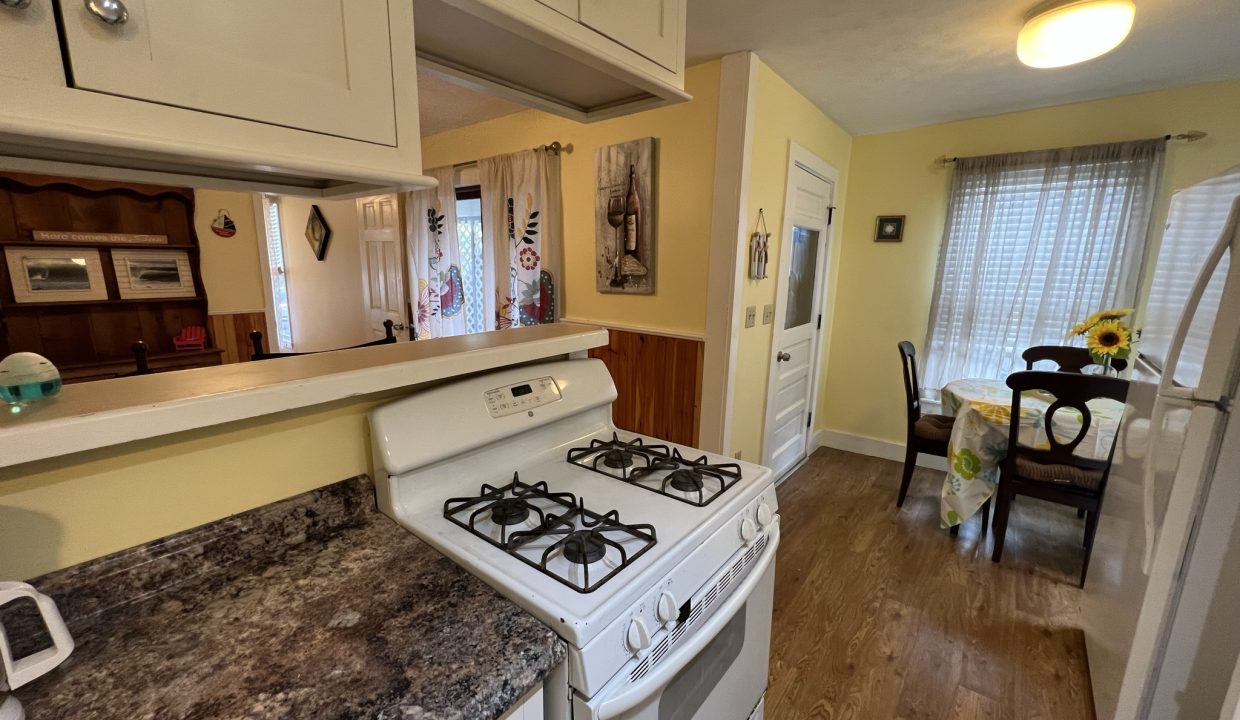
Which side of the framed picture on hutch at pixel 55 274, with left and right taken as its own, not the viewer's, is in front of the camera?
front

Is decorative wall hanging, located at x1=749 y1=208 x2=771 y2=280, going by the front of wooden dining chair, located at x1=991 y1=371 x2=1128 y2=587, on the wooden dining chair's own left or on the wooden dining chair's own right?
on the wooden dining chair's own left

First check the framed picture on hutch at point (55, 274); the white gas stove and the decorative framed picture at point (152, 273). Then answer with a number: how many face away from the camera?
0

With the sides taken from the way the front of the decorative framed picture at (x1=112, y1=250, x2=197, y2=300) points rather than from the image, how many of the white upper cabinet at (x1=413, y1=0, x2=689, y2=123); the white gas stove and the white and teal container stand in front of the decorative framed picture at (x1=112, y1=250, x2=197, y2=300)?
3

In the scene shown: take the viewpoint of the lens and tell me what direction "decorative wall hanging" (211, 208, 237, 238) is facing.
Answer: facing the viewer

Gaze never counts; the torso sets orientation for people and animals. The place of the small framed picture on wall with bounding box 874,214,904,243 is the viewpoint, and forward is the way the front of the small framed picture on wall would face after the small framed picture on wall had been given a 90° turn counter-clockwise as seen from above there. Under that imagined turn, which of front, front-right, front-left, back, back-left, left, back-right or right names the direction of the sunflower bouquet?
front-right

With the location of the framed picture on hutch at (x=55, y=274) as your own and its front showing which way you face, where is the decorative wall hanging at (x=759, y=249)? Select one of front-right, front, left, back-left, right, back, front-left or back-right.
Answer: front-left

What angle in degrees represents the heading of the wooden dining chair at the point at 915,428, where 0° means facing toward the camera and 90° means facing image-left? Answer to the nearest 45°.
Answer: approximately 270°

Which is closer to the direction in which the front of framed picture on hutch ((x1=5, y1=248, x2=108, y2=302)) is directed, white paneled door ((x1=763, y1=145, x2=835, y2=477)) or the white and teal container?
the white and teal container

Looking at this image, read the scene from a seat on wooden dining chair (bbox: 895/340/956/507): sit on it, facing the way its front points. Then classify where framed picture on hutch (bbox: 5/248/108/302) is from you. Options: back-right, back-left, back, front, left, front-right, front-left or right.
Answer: back-right

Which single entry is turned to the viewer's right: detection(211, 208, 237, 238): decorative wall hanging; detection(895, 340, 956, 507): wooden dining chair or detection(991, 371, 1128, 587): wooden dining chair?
detection(895, 340, 956, 507): wooden dining chair

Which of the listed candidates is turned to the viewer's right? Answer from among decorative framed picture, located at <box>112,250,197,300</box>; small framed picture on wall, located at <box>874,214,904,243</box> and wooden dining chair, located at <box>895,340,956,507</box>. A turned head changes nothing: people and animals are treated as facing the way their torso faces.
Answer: the wooden dining chair

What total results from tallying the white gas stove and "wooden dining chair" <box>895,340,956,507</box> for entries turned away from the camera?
0

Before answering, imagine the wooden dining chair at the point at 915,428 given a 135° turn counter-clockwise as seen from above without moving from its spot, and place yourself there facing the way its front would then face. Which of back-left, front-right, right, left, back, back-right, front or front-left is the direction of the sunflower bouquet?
back-right
